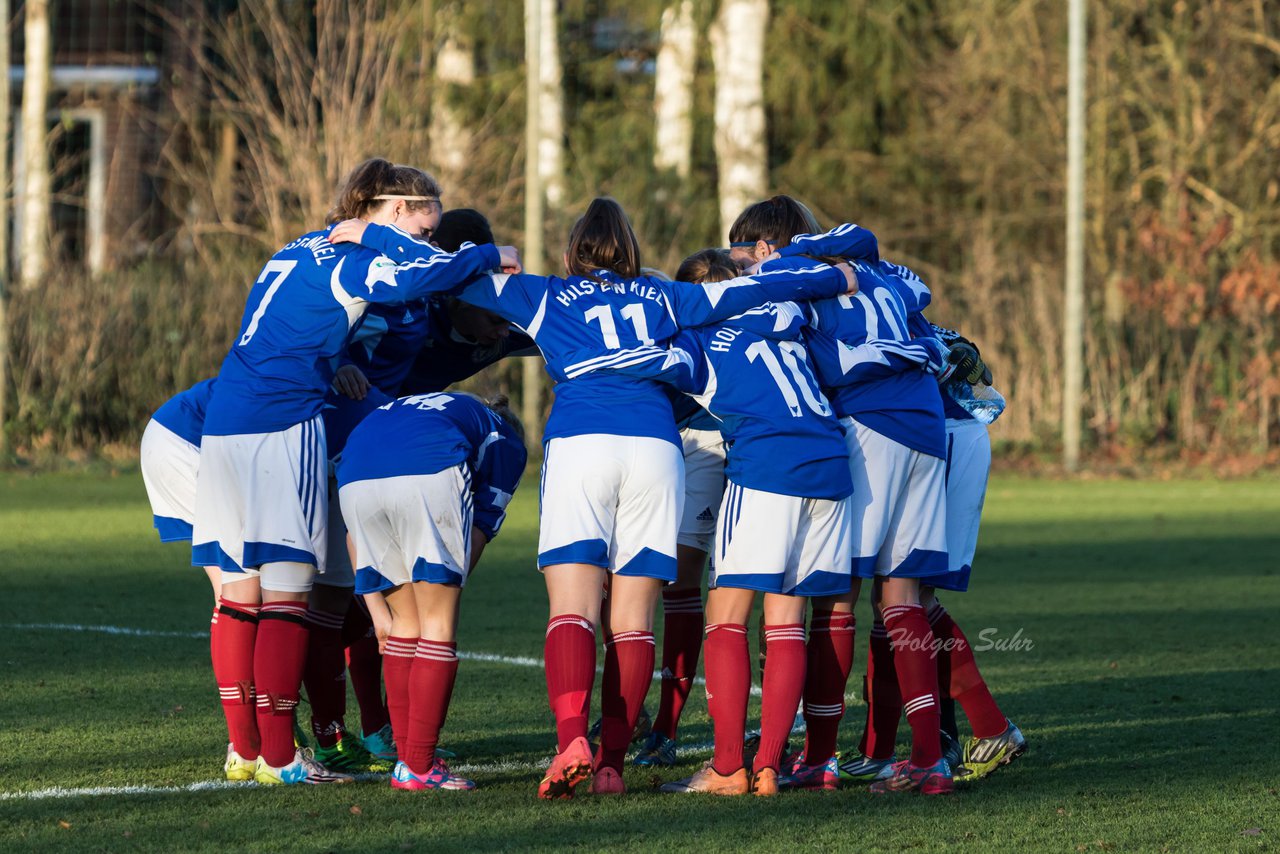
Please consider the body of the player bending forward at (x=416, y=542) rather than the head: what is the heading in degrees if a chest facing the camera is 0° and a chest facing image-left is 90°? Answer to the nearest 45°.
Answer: approximately 225°

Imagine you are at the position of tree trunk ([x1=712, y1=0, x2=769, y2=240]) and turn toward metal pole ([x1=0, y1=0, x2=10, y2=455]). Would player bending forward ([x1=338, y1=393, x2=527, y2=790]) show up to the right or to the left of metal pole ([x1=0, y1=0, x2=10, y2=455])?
left

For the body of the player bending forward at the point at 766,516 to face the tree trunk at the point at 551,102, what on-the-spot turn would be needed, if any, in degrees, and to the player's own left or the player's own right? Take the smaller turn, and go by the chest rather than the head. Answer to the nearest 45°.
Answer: approximately 45° to the player's own right

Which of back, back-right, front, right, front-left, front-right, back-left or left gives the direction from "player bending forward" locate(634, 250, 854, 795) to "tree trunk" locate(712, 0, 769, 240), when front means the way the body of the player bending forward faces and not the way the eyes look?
front-right

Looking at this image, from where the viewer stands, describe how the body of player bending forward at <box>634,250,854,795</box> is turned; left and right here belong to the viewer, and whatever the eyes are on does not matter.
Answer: facing away from the viewer and to the left of the viewer

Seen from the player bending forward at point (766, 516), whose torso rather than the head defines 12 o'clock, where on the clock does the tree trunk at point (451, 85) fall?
The tree trunk is roughly at 1 o'clock from the player bending forward.

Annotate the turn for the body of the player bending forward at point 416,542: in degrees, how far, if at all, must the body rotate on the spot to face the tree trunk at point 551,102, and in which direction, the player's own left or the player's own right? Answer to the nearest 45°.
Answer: approximately 45° to the player's own left

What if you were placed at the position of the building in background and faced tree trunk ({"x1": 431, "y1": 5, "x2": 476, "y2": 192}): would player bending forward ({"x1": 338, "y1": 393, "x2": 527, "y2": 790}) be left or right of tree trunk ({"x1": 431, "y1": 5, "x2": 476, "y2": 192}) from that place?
right

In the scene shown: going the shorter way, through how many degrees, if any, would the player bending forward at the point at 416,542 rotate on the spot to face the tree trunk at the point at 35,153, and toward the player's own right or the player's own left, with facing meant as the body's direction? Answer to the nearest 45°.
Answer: approximately 45° to the player's own left

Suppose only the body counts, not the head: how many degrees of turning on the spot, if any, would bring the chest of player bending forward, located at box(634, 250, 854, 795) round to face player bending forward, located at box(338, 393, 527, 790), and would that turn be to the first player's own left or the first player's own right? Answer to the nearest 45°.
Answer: approximately 45° to the first player's own left
